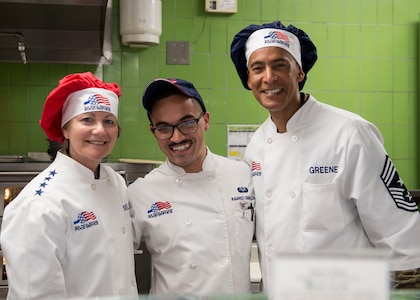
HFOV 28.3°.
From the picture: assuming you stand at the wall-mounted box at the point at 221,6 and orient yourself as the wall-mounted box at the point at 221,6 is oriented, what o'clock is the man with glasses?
The man with glasses is roughly at 12 o'clock from the wall-mounted box.

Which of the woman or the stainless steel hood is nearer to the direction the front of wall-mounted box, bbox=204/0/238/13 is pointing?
the woman

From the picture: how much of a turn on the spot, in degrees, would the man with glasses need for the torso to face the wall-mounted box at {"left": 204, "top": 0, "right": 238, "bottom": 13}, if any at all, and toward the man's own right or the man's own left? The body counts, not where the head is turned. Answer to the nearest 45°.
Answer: approximately 180°

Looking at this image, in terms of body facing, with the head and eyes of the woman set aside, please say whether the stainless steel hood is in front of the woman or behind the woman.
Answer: behind

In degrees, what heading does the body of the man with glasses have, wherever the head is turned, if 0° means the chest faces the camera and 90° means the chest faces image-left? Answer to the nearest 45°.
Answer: approximately 0°

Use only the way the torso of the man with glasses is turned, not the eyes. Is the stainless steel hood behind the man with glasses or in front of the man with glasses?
behind

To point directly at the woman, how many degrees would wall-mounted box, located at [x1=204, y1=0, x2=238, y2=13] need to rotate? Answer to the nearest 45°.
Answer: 0° — it already faces them

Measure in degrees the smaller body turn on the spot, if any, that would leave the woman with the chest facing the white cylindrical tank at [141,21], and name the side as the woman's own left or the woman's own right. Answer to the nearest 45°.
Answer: approximately 135° to the woman's own left
